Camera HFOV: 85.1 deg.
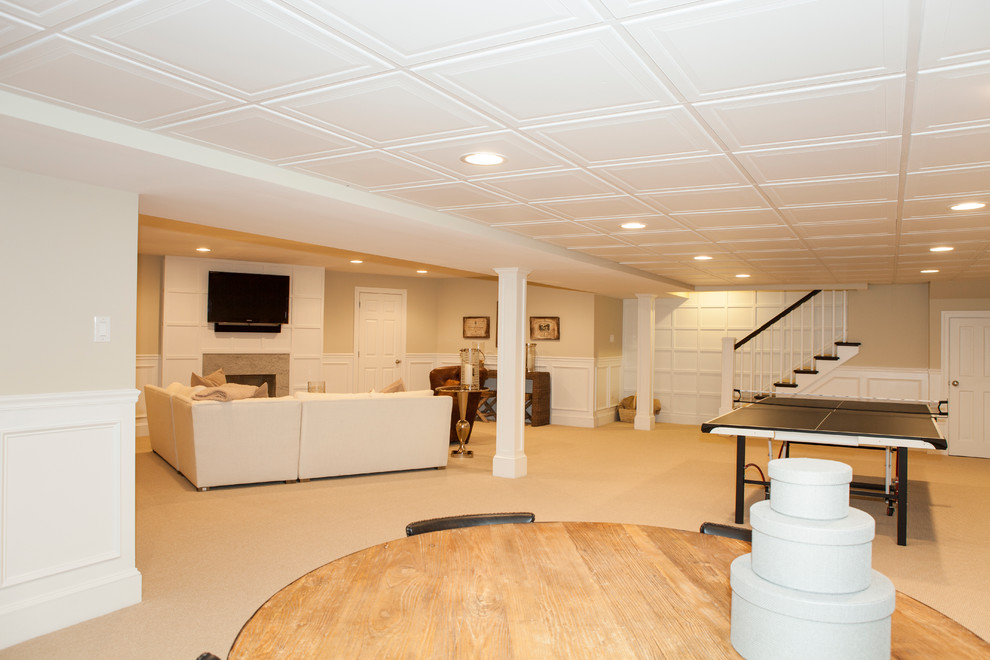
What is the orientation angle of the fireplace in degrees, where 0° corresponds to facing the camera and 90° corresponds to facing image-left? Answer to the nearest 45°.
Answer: approximately 0°

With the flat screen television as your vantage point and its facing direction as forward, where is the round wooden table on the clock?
The round wooden table is roughly at 12 o'clock from the flat screen television.

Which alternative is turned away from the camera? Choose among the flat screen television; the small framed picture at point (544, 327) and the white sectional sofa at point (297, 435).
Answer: the white sectional sofa

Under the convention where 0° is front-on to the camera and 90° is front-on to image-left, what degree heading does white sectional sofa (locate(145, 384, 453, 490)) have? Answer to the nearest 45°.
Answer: approximately 180°

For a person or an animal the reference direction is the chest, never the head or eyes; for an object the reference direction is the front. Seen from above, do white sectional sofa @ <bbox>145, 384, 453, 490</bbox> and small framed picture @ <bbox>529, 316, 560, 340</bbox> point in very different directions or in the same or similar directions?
very different directions

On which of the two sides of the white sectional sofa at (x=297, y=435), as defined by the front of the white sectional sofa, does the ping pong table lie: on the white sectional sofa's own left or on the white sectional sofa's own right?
on the white sectional sofa's own right
